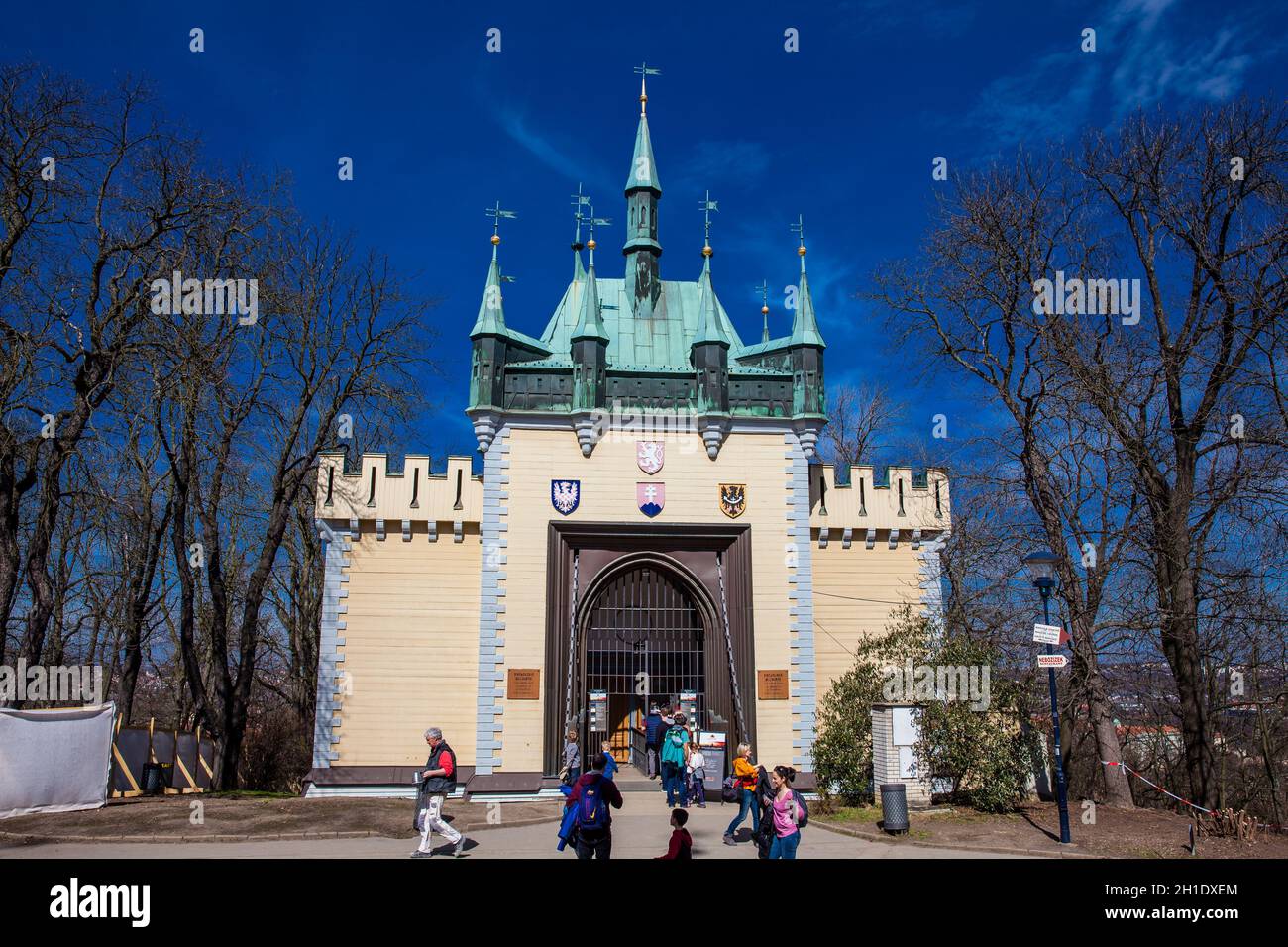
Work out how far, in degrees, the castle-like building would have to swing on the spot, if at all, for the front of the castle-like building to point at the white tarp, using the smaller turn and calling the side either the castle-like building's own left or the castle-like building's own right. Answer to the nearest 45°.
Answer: approximately 45° to the castle-like building's own right

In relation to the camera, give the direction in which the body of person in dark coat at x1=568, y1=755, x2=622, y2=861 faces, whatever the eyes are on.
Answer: away from the camera

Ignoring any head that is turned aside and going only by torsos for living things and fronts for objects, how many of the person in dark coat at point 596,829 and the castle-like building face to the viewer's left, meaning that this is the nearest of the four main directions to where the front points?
0

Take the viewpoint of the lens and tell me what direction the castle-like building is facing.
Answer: facing the viewer

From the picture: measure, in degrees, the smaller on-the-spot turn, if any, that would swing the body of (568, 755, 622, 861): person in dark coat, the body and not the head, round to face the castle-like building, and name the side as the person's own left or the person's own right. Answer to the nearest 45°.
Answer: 0° — they already face it

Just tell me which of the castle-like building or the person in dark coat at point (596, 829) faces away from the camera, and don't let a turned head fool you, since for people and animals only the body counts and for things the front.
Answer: the person in dark coat

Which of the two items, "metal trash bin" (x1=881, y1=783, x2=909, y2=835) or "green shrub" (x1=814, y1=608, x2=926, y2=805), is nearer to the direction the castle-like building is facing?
the metal trash bin

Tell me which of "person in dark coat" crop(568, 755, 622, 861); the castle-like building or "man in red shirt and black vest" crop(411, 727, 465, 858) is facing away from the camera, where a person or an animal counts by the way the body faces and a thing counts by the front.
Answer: the person in dark coat

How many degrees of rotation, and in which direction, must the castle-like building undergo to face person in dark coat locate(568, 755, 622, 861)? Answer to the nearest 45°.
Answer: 0° — it already faces them

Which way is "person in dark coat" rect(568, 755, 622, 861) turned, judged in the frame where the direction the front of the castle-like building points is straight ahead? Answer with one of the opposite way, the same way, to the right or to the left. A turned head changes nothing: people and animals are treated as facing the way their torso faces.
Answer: the opposite way

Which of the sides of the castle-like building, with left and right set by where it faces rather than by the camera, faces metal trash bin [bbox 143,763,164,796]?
right

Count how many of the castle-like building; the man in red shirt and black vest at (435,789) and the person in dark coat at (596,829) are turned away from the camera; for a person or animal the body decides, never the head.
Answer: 1
